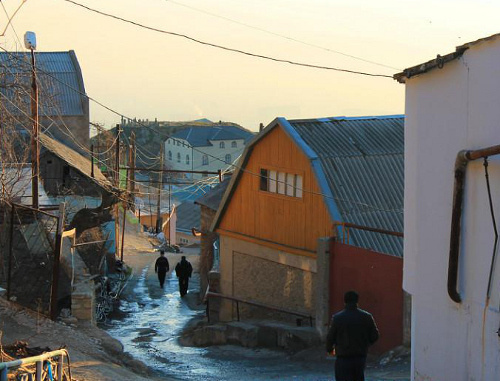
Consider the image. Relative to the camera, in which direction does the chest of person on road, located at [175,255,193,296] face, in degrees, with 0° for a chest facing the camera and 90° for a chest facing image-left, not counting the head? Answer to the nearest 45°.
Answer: approximately 180°

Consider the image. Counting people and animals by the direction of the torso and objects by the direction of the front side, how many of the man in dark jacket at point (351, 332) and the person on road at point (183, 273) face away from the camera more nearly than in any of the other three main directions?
2

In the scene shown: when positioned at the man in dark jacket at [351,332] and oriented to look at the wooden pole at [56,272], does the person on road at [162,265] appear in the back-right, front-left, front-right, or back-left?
front-right

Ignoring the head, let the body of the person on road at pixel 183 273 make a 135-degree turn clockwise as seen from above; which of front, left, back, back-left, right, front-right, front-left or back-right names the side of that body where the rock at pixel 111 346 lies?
front-right

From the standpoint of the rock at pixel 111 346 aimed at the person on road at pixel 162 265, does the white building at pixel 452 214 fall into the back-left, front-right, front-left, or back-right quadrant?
back-right

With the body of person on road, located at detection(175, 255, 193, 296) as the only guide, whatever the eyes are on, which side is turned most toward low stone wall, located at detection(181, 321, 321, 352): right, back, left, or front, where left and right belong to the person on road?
back

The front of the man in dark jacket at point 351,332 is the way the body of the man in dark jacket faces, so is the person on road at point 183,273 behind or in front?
in front

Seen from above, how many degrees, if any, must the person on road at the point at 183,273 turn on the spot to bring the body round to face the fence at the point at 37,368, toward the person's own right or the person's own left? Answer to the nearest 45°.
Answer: approximately 180°

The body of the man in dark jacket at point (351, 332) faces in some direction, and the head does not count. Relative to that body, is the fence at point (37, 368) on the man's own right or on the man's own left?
on the man's own left

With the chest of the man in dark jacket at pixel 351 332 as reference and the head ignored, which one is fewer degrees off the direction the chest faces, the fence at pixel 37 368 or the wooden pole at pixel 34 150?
the wooden pole

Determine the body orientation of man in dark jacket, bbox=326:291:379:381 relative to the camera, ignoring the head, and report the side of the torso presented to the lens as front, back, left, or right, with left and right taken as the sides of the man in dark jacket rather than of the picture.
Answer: back

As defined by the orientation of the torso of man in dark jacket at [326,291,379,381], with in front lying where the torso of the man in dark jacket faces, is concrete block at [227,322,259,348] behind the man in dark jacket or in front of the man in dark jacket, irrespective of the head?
in front

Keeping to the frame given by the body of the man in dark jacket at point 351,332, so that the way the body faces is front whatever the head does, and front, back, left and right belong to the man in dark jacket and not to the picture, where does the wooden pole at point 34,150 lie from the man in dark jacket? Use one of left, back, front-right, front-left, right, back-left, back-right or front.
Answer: front-left

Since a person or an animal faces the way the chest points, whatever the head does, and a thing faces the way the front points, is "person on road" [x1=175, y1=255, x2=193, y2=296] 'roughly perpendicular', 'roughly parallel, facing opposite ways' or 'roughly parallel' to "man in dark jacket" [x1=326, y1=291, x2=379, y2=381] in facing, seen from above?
roughly parallel

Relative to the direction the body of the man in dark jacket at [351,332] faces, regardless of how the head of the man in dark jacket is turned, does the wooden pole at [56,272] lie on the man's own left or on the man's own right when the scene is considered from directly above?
on the man's own left
